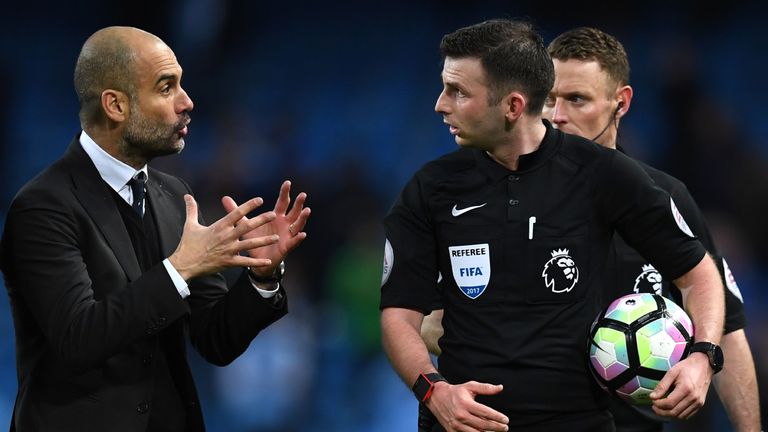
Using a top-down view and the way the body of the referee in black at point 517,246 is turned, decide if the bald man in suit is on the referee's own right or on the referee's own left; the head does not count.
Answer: on the referee's own right

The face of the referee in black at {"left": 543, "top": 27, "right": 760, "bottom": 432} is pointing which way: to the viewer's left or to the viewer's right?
to the viewer's left

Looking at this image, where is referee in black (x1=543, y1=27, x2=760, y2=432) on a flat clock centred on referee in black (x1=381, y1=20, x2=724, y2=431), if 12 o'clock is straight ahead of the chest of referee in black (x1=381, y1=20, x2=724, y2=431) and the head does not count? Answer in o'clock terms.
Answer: referee in black (x1=543, y1=27, x2=760, y2=432) is roughly at 7 o'clock from referee in black (x1=381, y1=20, x2=724, y2=431).

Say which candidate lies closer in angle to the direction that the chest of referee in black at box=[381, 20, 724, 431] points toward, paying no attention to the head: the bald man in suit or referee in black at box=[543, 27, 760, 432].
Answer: the bald man in suit

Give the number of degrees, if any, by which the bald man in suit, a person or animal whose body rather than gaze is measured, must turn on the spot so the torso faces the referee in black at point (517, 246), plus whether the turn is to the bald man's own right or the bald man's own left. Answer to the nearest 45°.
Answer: approximately 45° to the bald man's own left

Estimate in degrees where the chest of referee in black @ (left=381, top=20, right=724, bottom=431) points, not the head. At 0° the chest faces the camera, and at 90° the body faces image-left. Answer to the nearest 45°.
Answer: approximately 0°
